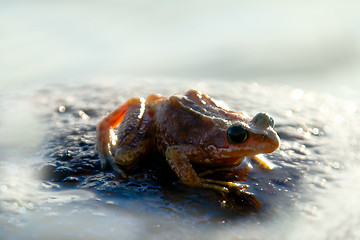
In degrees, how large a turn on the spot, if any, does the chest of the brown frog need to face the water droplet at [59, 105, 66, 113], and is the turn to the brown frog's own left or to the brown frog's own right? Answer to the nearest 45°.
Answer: approximately 180°

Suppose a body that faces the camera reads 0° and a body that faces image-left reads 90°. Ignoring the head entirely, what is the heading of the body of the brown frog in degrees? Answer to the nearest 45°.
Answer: approximately 315°
